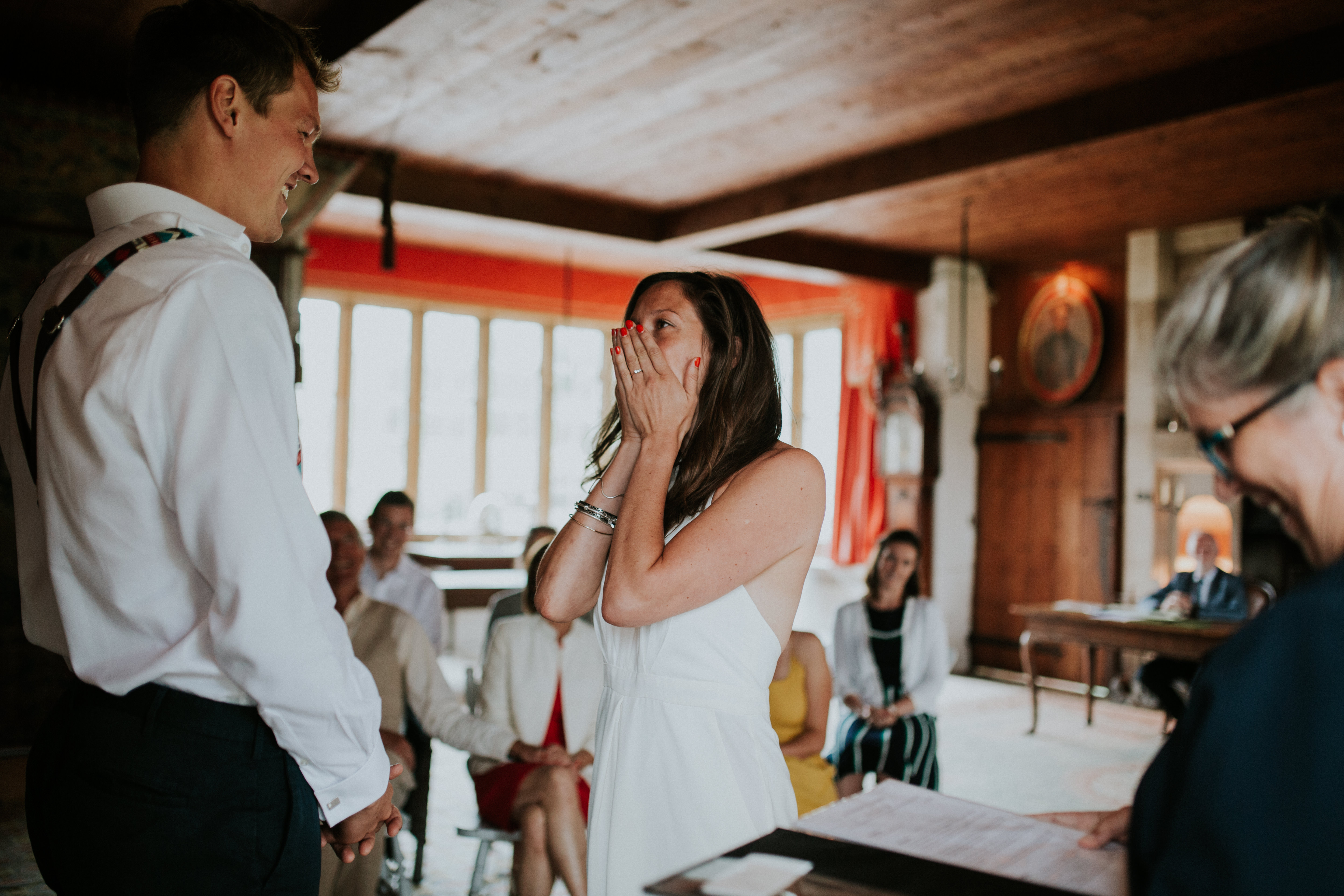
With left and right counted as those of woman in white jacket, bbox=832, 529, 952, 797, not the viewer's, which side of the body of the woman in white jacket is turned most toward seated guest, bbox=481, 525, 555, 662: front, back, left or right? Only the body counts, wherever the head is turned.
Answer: right

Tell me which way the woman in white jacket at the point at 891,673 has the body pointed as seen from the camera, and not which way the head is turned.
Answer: toward the camera

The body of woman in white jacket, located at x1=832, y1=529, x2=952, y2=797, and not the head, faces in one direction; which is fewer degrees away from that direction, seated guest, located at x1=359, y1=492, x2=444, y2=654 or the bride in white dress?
the bride in white dress

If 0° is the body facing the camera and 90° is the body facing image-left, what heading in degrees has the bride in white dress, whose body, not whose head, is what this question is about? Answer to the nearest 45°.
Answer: approximately 45°

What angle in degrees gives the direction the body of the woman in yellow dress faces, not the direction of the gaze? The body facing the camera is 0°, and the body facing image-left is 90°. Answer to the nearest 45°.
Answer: approximately 45°

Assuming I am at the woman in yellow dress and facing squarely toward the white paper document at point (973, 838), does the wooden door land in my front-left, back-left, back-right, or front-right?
back-left

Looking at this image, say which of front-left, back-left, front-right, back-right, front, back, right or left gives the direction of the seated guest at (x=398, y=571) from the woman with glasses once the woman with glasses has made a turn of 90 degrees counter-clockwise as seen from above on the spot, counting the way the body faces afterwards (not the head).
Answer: back-right

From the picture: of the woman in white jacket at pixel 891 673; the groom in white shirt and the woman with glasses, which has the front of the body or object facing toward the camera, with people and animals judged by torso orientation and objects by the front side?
the woman in white jacket

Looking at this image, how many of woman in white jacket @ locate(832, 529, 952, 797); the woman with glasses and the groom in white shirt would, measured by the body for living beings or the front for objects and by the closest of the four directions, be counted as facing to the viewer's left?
1

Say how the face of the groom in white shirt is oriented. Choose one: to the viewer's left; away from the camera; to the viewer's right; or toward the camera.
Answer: to the viewer's right

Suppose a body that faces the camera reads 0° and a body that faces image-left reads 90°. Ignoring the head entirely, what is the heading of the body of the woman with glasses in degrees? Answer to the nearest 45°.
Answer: approximately 90°

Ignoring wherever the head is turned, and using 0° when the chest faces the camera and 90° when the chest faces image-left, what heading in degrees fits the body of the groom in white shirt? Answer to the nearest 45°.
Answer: approximately 225°
